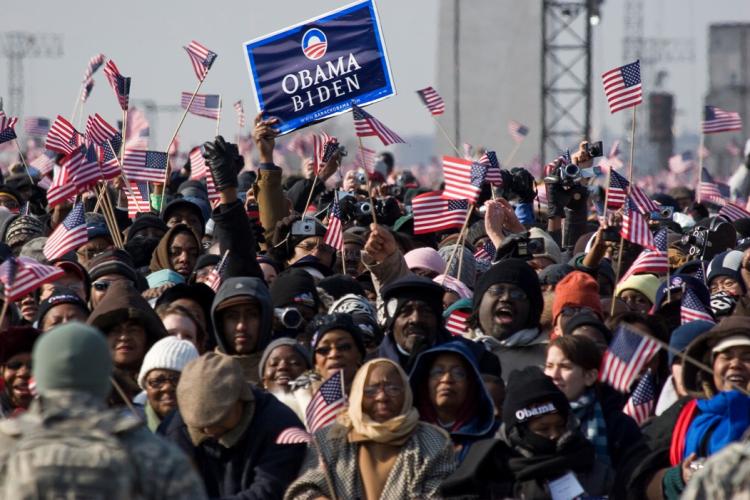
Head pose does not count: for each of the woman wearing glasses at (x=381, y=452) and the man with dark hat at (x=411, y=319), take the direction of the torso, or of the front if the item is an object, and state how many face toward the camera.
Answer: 2

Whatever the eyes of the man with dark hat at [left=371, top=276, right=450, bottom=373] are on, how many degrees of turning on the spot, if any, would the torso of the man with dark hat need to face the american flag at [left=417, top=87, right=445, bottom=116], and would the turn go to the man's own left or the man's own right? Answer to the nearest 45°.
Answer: approximately 180°

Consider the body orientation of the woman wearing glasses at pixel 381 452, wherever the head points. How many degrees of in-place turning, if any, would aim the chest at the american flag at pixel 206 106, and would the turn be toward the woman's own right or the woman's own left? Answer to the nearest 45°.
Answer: approximately 180°

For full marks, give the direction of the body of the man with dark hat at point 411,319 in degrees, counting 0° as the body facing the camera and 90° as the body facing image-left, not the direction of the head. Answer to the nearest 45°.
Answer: approximately 0°

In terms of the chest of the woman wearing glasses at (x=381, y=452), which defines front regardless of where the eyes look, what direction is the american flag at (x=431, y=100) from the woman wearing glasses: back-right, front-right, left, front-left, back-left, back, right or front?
back
